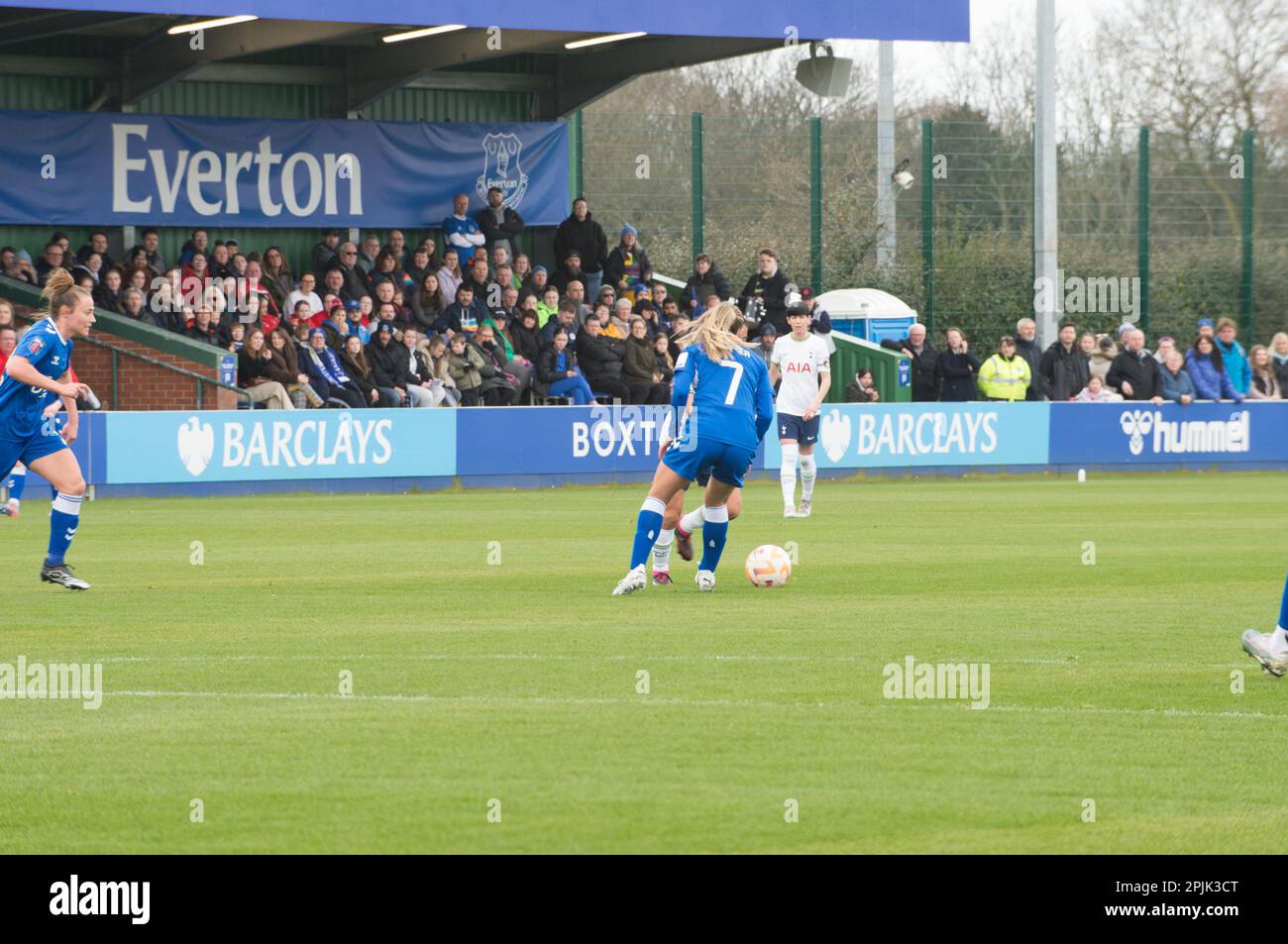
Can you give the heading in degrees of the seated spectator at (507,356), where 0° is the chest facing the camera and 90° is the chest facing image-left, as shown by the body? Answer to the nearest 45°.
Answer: approximately 315°

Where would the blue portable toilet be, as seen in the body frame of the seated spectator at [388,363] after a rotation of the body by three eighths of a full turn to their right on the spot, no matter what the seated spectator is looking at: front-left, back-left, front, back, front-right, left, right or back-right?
back-right

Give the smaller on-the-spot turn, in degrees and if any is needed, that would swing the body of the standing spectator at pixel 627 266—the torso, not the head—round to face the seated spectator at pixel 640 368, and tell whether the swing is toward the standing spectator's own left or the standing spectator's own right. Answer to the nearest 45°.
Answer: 0° — they already face them

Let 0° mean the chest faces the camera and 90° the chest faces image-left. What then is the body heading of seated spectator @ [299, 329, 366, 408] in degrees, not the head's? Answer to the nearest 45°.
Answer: approximately 315°

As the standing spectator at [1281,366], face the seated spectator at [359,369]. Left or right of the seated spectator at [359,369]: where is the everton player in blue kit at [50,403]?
left

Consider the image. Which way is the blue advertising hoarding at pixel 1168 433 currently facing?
toward the camera

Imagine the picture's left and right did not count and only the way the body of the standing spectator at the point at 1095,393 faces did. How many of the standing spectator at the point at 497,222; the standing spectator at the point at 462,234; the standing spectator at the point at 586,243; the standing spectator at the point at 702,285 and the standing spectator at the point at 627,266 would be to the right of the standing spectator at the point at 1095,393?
5

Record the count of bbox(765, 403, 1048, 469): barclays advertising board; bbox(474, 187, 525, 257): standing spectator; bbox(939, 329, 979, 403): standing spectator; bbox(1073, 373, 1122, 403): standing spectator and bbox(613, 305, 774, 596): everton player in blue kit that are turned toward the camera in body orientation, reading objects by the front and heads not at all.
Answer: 4

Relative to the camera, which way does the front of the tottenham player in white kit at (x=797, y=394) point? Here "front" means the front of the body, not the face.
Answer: toward the camera

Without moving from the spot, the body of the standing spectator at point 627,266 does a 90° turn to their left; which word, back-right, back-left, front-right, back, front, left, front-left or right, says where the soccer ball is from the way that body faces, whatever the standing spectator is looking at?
right

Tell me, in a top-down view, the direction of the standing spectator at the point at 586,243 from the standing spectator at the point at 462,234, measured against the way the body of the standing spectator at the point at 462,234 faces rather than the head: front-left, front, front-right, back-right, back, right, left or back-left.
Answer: front-left

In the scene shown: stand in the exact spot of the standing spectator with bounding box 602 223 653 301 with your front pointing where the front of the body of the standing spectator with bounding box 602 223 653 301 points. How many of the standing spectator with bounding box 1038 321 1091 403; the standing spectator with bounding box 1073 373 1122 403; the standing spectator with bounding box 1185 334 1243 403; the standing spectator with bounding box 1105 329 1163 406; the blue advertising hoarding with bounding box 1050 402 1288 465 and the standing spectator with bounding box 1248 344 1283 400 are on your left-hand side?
6

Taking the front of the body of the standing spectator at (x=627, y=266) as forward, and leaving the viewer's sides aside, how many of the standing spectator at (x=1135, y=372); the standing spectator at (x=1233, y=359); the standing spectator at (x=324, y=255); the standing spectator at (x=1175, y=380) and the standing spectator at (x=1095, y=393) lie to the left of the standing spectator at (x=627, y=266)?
4

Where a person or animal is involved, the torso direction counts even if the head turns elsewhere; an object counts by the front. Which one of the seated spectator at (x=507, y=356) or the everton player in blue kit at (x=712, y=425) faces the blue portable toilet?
the everton player in blue kit

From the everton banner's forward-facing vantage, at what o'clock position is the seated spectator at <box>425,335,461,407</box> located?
The seated spectator is roughly at 11 o'clock from the everton banner.
